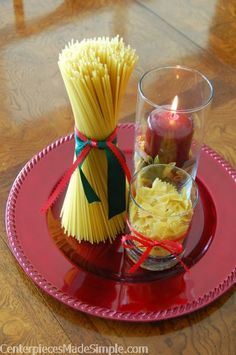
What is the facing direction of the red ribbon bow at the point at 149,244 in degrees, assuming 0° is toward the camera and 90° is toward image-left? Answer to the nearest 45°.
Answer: approximately 0°
